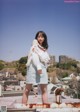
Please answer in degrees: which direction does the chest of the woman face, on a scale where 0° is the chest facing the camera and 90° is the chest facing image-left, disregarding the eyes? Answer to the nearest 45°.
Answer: approximately 315°
